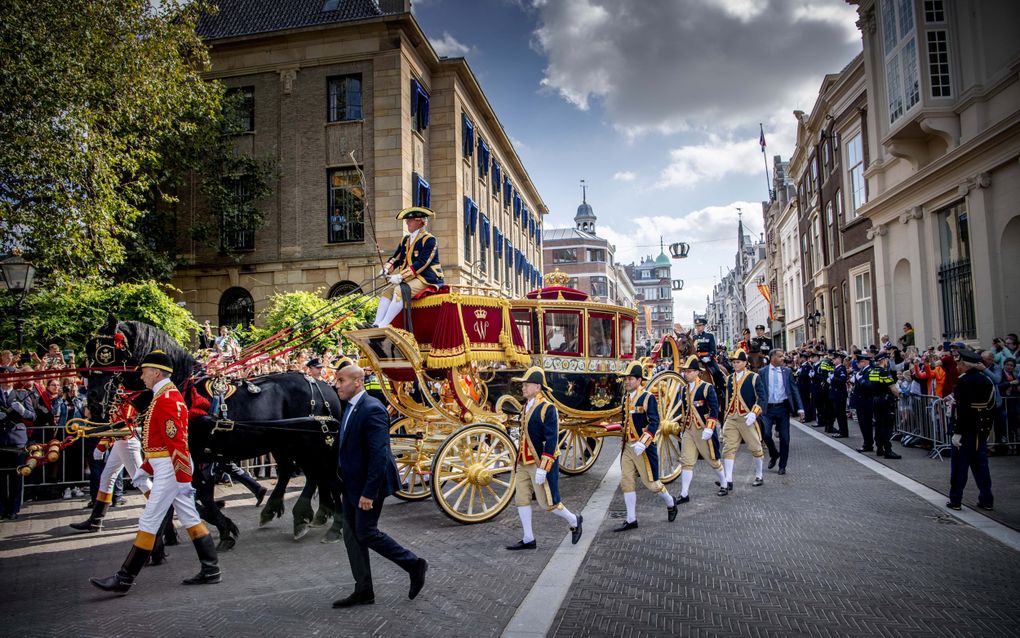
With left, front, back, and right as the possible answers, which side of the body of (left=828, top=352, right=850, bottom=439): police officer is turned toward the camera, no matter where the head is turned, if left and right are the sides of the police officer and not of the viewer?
left

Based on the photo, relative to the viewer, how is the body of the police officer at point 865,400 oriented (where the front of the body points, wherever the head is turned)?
to the viewer's left

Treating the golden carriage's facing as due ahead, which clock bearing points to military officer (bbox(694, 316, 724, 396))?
The military officer is roughly at 6 o'clock from the golden carriage.

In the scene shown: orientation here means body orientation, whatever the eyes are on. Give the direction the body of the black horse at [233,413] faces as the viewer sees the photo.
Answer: to the viewer's left

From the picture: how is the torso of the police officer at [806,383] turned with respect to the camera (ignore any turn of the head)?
to the viewer's left

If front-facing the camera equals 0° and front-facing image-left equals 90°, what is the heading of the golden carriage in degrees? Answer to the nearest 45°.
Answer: approximately 45°

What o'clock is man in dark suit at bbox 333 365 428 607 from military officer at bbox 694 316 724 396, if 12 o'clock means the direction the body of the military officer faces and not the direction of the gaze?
The man in dark suit is roughly at 11 o'clock from the military officer.

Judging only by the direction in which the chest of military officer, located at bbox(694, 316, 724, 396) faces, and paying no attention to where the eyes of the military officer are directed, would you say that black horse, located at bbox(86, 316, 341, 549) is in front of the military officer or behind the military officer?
in front

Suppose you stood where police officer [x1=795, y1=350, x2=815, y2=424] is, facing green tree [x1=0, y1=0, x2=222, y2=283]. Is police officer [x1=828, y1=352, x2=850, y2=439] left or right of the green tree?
left

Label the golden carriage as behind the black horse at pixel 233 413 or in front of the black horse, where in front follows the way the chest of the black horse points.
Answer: behind
